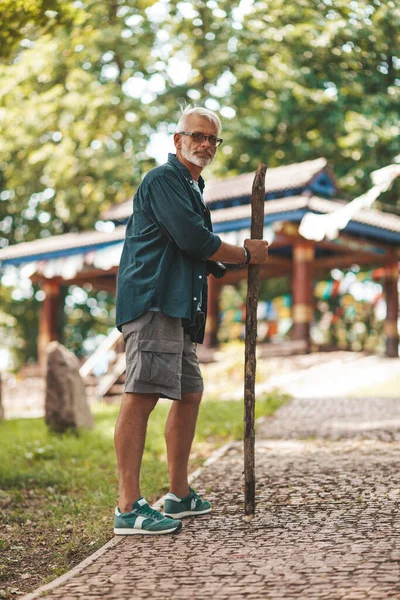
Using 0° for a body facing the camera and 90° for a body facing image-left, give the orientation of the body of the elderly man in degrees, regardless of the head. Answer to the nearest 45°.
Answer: approximately 270°
